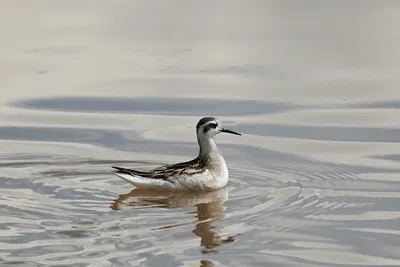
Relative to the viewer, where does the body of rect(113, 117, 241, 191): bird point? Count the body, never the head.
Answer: to the viewer's right
